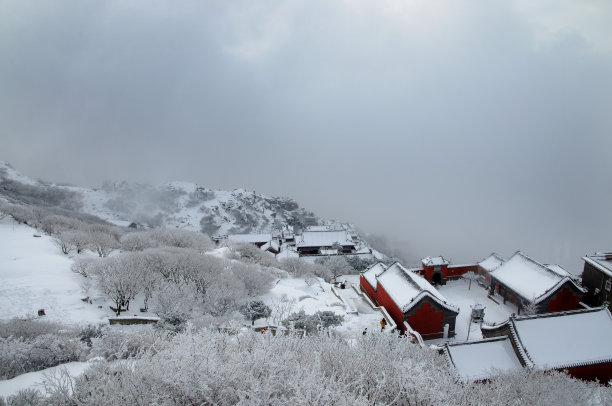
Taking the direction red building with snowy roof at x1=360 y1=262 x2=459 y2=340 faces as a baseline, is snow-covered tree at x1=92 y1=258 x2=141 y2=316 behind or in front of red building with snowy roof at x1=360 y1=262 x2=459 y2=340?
behind

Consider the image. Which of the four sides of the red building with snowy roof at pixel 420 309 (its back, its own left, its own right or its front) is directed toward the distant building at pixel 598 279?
front

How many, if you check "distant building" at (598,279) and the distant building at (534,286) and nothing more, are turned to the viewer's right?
0

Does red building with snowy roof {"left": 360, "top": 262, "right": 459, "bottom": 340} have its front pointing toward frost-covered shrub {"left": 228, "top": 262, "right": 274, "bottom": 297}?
no

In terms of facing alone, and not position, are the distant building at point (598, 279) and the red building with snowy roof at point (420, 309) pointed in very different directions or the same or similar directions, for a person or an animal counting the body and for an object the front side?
very different directions

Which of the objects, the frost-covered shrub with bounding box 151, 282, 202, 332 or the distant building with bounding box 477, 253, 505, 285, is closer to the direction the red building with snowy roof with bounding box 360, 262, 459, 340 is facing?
the distant building

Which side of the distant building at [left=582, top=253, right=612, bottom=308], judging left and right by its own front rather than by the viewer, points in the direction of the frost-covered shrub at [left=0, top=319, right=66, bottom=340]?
front

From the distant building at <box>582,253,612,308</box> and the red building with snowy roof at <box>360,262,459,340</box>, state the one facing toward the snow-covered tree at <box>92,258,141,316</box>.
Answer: the distant building at <box>582,253,612,308</box>

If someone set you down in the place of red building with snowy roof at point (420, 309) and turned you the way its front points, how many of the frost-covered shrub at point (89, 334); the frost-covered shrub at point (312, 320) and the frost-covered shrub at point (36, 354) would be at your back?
3

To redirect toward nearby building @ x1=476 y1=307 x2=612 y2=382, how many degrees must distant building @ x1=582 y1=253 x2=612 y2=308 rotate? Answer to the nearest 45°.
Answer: approximately 45° to its left

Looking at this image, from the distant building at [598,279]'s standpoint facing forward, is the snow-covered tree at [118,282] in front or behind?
in front

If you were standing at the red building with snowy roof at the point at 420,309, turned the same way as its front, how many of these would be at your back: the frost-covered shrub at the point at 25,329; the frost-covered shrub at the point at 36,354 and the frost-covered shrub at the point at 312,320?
3

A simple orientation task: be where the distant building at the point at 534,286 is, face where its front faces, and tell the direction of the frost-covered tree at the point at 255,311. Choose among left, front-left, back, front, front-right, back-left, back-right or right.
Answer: front

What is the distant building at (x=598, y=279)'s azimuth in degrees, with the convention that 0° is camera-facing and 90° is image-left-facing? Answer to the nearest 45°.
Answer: approximately 45°

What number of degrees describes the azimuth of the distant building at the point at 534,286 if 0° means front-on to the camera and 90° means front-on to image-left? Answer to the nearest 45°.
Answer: approximately 45°
